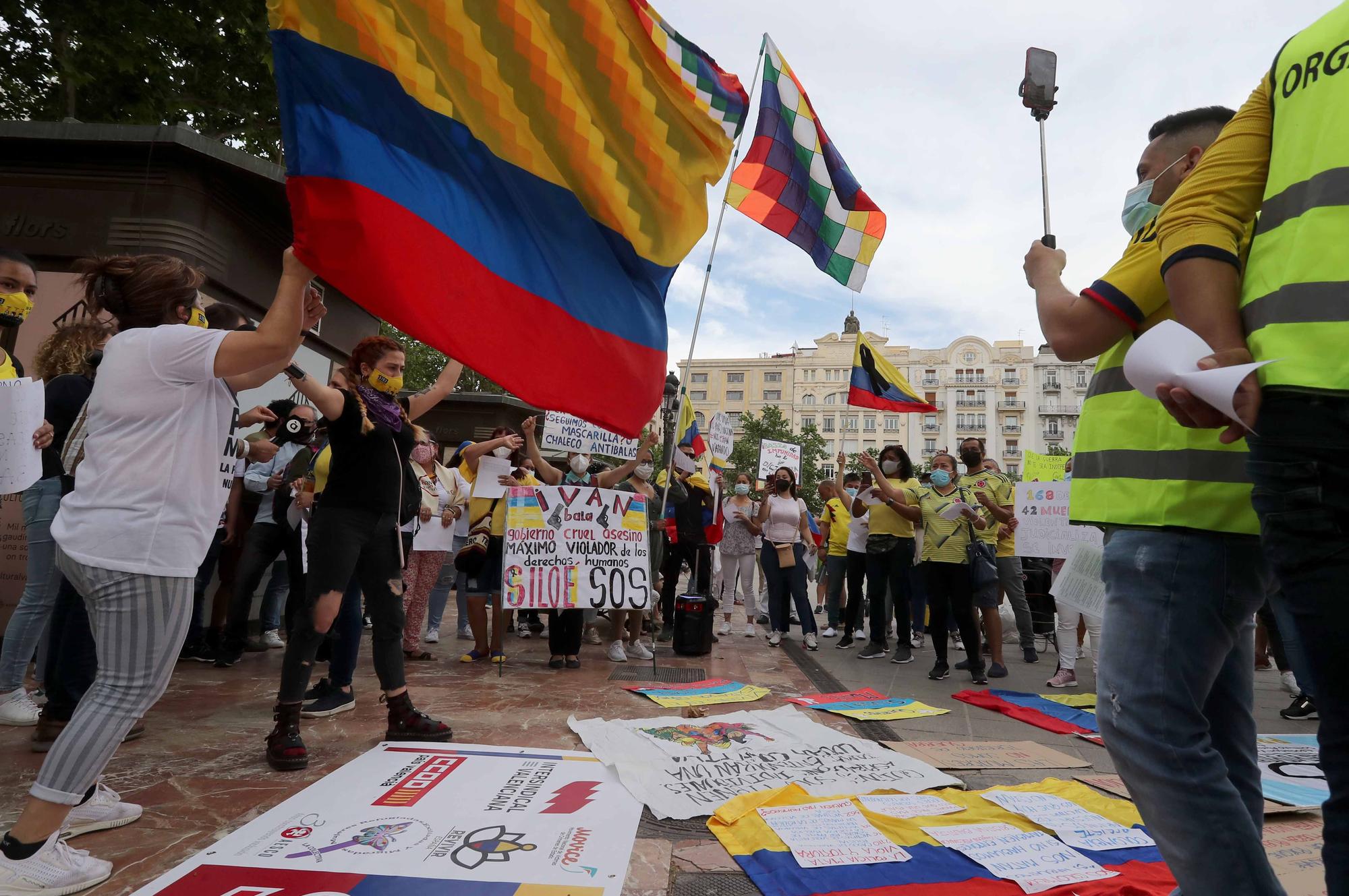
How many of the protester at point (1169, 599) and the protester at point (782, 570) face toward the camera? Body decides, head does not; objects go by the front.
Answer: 1

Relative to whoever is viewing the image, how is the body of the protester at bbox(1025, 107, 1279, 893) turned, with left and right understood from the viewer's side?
facing to the left of the viewer

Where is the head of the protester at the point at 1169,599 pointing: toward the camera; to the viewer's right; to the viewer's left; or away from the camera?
to the viewer's left

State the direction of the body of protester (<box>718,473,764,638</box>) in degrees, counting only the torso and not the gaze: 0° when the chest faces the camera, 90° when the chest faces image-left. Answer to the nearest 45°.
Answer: approximately 0°

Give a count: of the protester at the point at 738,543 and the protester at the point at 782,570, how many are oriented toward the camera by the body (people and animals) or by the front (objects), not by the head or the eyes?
2

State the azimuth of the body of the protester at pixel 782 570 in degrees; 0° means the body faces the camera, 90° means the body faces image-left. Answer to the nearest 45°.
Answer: approximately 0°

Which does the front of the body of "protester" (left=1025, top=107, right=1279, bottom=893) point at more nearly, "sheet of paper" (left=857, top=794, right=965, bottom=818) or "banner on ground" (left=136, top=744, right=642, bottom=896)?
the banner on ground

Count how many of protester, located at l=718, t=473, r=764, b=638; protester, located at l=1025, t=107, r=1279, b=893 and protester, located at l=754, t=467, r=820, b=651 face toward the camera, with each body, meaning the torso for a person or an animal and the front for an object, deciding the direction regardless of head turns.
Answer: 2
